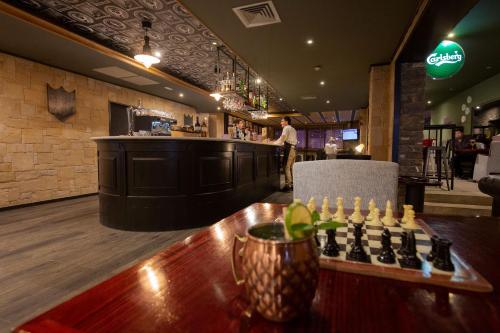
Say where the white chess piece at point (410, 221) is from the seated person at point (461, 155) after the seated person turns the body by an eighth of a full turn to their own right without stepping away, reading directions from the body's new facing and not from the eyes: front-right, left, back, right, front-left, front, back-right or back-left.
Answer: front

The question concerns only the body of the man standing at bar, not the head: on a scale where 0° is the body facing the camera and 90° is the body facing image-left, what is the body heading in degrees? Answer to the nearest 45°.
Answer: approximately 90°

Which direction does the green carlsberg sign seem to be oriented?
toward the camera

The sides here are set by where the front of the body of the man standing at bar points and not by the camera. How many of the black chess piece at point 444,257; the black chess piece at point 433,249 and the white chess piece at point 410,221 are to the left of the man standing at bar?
3

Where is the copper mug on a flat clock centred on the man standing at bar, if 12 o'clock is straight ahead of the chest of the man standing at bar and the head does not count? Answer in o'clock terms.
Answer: The copper mug is roughly at 9 o'clock from the man standing at bar.

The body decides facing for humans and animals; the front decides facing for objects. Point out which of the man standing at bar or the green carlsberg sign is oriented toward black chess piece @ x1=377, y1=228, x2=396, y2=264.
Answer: the green carlsberg sign

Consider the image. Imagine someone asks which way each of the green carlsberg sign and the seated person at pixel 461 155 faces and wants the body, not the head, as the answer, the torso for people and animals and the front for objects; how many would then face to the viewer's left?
0

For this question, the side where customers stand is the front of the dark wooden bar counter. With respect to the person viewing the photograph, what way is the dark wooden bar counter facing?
facing the viewer and to the right of the viewer

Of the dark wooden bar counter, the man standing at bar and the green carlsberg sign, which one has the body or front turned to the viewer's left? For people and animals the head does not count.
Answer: the man standing at bar

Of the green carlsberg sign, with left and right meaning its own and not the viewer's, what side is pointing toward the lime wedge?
front

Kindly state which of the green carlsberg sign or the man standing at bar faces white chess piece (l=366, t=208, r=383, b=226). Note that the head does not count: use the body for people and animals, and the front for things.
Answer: the green carlsberg sign

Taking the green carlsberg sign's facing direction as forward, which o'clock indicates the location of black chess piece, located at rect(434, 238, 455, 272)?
The black chess piece is roughly at 12 o'clock from the green carlsberg sign.

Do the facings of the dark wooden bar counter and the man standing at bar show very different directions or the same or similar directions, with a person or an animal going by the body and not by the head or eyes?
very different directions

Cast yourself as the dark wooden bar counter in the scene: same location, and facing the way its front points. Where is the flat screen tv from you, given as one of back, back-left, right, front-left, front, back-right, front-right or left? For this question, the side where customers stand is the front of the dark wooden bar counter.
left
